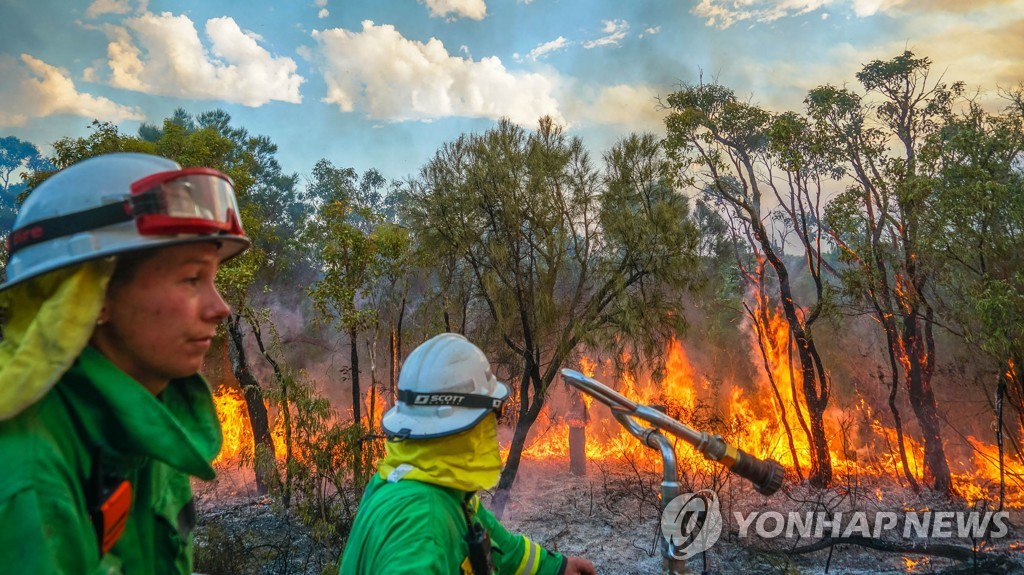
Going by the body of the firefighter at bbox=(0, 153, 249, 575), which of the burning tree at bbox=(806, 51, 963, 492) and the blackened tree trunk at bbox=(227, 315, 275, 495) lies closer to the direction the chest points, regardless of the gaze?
the burning tree

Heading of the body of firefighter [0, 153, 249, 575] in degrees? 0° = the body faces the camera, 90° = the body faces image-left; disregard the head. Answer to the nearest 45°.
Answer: approximately 270°

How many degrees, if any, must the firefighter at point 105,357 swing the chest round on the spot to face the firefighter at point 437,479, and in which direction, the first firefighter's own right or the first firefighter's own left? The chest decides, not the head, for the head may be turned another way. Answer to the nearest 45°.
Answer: approximately 45° to the first firefighter's own left

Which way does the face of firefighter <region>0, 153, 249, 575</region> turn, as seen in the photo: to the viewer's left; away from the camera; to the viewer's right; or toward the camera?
to the viewer's right

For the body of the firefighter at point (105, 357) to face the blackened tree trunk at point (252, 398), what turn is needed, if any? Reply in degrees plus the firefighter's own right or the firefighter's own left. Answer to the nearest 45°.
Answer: approximately 90° to the firefighter's own left

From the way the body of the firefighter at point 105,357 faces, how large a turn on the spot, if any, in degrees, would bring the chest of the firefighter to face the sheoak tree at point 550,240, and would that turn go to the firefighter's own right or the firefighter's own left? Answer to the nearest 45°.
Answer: approximately 45° to the firefighter's own left
